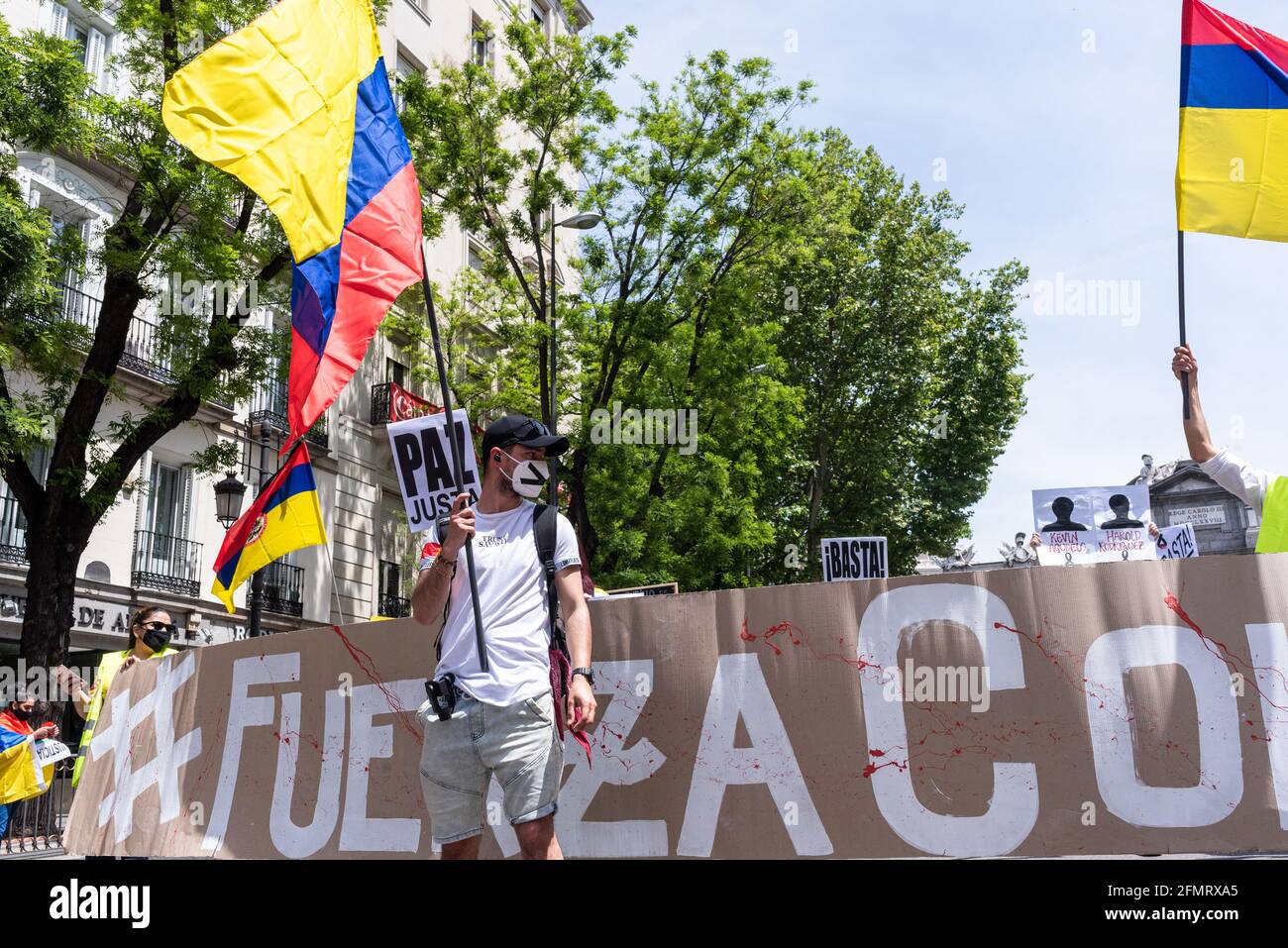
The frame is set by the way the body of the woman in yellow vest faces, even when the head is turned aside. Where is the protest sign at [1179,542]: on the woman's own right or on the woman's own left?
on the woman's own left

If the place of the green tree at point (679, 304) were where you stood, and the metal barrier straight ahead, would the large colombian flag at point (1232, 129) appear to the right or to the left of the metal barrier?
left

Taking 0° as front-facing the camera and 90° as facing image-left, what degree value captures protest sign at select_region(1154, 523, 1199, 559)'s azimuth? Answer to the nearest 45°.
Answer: approximately 0°

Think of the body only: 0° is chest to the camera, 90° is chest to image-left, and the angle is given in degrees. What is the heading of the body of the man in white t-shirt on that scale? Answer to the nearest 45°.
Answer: approximately 0°

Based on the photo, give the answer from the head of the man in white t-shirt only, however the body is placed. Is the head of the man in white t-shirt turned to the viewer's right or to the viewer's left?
to the viewer's right

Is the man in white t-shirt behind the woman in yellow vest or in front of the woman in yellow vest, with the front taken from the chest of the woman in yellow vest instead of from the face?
in front

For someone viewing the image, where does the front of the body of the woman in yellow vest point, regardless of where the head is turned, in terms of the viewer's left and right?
facing the viewer and to the right of the viewer

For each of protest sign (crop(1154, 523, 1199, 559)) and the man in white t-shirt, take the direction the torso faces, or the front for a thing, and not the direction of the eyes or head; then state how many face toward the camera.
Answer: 2

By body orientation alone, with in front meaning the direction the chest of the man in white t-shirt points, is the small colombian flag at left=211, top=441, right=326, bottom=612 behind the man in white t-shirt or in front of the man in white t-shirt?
behind

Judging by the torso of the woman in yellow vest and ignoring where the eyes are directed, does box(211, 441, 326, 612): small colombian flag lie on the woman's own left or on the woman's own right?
on the woman's own left

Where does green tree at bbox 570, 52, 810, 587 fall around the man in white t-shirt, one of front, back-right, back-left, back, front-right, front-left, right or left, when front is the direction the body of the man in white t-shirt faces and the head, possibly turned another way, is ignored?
back
